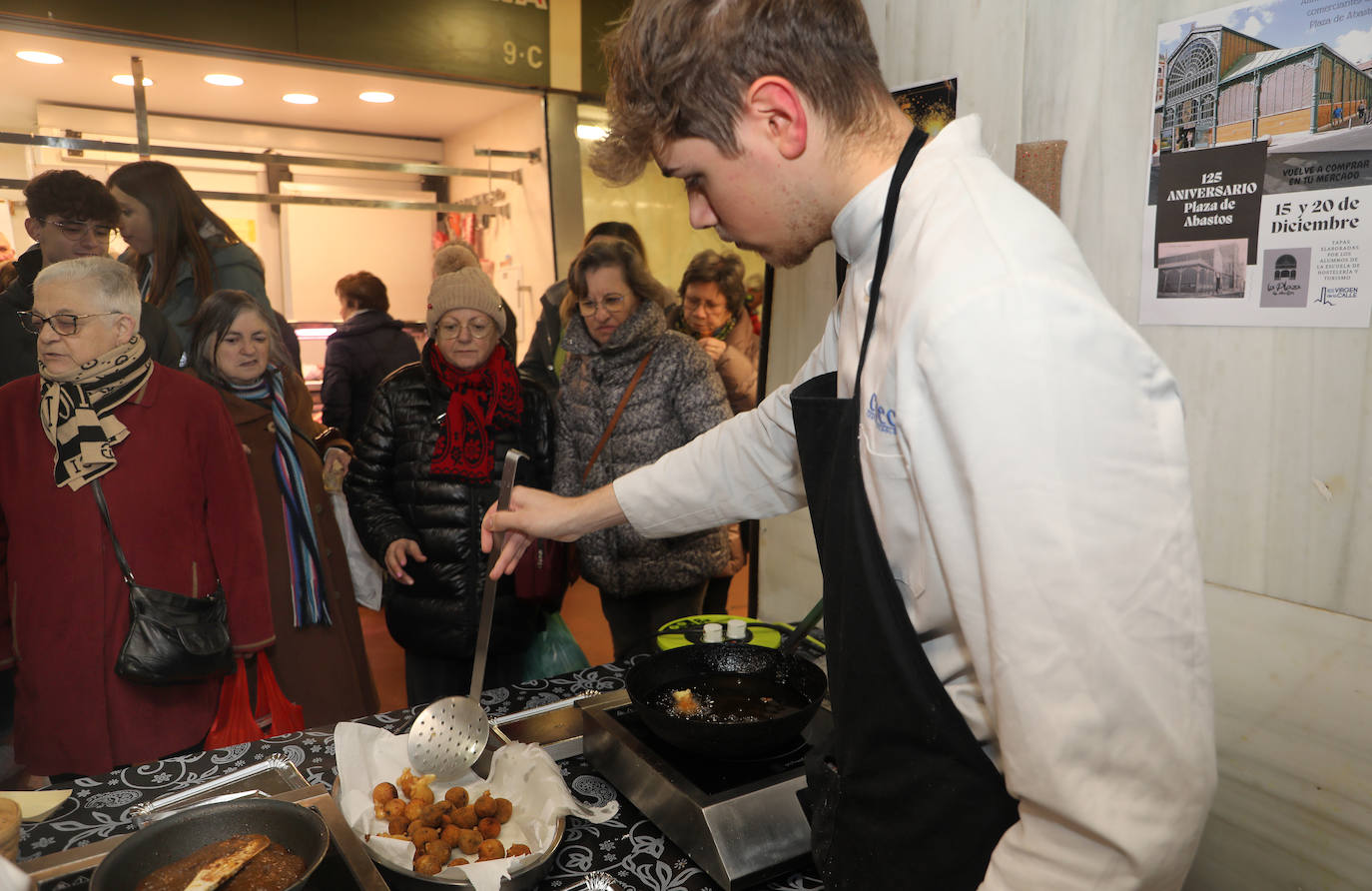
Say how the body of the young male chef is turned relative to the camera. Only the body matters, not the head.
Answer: to the viewer's left

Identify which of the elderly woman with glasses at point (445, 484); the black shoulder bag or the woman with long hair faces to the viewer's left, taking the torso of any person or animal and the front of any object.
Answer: the woman with long hair

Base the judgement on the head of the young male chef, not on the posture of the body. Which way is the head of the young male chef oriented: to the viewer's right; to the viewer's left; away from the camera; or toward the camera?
to the viewer's left

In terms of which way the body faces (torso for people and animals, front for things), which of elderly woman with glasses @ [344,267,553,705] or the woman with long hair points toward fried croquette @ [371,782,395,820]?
the elderly woman with glasses

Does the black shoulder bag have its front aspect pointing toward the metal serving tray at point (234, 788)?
yes

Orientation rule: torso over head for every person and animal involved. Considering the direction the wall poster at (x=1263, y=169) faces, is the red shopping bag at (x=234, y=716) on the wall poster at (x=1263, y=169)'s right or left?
on its right

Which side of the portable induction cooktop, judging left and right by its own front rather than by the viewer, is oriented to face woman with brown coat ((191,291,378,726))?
back

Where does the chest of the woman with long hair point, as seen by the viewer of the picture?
to the viewer's left

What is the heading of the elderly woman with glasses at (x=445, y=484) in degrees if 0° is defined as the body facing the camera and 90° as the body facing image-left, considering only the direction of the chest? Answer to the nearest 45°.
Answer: approximately 0°
